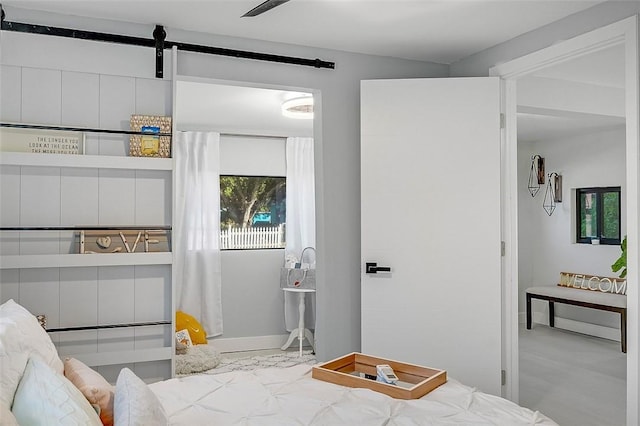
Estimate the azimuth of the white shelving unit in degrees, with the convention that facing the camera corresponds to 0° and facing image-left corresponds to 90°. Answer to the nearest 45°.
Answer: approximately 0°

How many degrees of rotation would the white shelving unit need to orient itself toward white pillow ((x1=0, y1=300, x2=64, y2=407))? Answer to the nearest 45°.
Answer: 0° — it already faces it

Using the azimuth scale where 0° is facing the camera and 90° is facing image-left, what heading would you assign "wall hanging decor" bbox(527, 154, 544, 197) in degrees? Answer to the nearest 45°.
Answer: approximately 45°

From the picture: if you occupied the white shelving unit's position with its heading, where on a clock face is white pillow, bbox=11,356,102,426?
The white pillow is roughly at 12 o'clock from the white shelving unit.

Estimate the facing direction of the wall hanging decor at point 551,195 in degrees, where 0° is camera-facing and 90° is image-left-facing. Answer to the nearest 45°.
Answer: approximately 45°

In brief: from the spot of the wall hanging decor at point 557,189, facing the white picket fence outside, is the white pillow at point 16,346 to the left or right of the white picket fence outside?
left

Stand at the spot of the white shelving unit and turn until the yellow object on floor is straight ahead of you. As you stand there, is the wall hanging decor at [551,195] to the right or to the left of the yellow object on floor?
right

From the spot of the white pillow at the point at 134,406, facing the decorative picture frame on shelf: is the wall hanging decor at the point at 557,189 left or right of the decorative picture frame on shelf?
right
